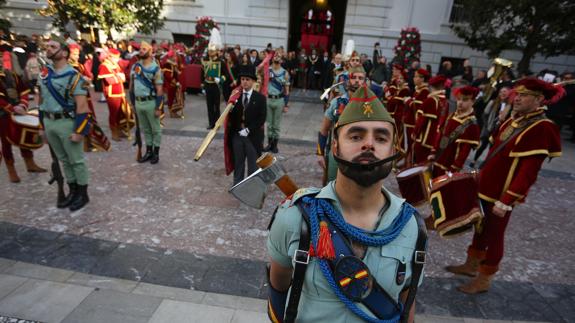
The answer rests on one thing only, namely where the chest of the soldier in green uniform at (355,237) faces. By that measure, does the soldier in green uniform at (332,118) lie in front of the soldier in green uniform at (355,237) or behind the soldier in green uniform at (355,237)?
behind

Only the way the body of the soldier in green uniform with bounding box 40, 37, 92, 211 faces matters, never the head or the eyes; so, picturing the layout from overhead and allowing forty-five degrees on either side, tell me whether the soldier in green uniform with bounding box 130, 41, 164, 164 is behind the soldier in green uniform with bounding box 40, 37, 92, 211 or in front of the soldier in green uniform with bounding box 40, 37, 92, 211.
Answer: behind

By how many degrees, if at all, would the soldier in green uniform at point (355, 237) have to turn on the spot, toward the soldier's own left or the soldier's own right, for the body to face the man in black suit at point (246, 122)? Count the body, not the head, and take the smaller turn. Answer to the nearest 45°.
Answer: approximately 135° to the soldier's own right

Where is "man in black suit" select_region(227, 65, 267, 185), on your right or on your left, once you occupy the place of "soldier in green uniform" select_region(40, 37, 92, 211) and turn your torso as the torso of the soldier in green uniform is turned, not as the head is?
on your left

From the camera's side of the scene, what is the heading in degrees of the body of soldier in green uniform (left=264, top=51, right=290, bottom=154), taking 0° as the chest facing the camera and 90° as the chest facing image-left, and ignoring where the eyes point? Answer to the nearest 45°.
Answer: approximately 45°

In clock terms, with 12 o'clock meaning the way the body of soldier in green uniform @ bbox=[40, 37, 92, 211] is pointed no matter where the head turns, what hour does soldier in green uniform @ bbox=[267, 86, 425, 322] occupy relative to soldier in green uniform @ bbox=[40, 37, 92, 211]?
soldier in green uniform @ bbox=[267, 86, 425, 322] is roughly at 10 o'clock from soldier in green uniform @ bbox=[40, 37, 92, 211].

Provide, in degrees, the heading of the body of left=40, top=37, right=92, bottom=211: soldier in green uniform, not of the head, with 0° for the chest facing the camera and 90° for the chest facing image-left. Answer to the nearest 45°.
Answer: approximately 45°
